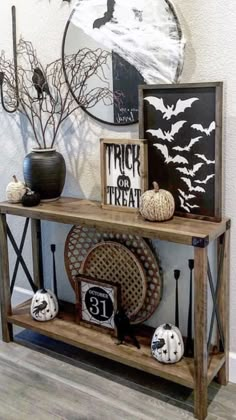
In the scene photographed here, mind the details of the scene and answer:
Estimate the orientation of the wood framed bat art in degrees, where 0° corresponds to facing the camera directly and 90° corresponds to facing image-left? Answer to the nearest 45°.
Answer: approximately 45°

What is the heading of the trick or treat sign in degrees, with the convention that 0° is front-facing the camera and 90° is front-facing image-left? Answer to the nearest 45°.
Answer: approximately 45°

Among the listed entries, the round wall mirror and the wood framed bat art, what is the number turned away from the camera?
0
